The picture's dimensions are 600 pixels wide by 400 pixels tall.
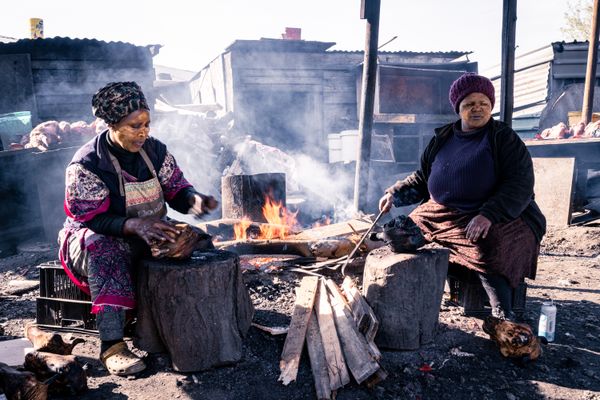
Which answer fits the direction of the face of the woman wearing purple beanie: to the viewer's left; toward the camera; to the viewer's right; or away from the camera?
toward the camera

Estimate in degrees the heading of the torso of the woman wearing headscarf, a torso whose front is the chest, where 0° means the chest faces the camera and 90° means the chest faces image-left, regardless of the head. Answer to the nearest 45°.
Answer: approximately 315°

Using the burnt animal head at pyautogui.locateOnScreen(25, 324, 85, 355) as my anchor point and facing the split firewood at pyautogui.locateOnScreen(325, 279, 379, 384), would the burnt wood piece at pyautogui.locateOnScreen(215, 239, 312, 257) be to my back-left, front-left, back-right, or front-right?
front-left

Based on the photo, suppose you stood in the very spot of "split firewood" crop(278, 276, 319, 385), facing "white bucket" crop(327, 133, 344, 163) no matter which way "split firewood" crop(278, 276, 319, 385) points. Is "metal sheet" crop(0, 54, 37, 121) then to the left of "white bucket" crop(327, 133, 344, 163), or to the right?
left

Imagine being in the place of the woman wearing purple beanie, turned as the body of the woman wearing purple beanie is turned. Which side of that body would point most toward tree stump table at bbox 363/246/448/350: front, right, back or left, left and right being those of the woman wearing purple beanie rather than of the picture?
front

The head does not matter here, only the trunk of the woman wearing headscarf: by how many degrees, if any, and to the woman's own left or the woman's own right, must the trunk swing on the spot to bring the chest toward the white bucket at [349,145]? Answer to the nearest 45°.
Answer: approximately 90° to the woman's own left

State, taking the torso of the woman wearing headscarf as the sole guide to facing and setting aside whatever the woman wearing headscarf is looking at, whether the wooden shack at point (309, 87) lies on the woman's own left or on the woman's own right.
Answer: on the woman's own left

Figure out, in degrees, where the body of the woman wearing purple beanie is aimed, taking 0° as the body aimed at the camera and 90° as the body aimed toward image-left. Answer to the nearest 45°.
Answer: approximately 45°

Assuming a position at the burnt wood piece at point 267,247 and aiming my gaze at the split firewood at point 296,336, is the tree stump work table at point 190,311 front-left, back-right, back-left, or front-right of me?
front-right

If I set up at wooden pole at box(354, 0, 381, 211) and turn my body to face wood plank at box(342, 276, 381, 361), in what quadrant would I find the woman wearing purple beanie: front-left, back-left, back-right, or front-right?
front-left

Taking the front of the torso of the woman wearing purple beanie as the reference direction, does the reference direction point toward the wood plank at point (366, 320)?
yes

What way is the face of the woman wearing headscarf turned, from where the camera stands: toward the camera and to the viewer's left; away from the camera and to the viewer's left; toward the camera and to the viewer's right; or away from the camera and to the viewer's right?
toward the camera and to the viewer's right

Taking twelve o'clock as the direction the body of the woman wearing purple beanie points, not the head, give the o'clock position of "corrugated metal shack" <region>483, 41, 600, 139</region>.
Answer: The corrugated metal shack is roughly at 5 o'clock from the woman wearing purple beanie.

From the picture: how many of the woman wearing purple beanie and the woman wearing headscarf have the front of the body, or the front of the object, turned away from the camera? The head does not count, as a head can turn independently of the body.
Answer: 0
